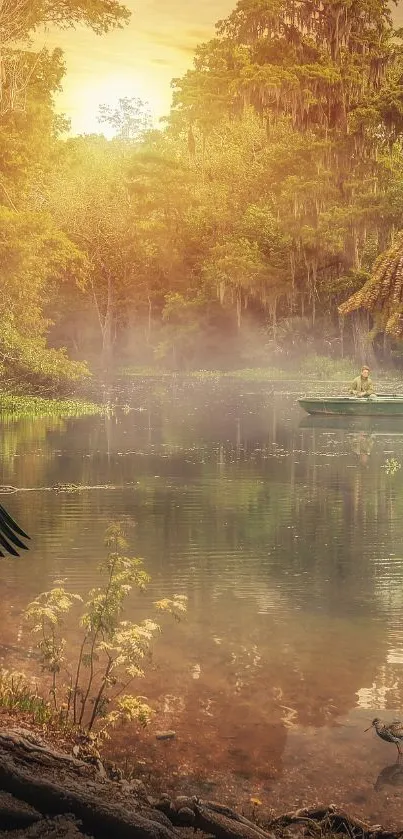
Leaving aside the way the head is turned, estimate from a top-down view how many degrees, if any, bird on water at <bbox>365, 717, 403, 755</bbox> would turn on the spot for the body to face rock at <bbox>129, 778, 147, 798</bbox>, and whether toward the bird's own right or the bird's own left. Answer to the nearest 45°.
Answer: approximately 45° to the bird's own left

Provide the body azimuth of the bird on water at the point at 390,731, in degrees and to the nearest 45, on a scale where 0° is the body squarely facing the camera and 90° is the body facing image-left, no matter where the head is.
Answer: approximately 90°

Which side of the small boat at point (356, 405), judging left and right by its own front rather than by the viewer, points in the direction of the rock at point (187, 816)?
left

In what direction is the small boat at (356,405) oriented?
to the viewer's left

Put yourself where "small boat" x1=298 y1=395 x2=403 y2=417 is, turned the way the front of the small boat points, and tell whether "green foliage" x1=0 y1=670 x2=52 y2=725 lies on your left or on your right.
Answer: on your left

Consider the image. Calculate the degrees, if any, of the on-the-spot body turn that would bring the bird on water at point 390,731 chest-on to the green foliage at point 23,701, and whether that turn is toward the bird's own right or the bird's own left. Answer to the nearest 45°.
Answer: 0° — it already faces it

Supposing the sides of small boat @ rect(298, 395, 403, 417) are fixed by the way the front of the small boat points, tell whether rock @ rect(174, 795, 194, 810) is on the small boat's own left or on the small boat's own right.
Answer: on the small boat's own left
